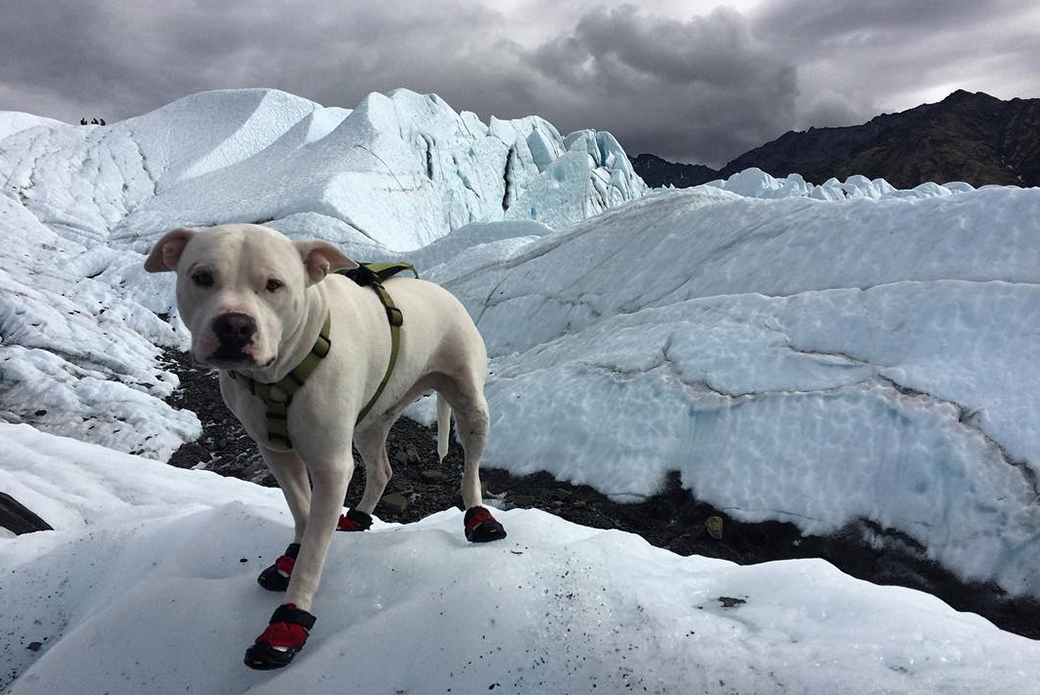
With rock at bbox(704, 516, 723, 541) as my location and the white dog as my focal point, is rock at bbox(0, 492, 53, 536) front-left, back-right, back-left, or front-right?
front-right

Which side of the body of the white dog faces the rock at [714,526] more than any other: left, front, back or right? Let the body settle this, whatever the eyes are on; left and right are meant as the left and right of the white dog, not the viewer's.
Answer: back

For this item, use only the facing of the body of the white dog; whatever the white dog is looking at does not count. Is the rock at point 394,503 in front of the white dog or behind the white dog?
behind

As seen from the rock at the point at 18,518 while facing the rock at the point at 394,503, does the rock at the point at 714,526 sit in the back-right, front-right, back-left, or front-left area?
front-right

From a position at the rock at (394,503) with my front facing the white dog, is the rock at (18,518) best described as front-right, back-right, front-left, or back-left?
front-right

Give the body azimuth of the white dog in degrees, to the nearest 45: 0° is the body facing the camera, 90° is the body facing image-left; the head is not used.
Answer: approximately 45°

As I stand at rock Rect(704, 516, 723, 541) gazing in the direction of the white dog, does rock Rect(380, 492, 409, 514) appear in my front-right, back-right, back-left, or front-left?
front-right

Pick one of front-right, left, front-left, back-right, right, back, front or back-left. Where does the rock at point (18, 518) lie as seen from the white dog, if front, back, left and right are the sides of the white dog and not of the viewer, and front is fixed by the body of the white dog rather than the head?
right
